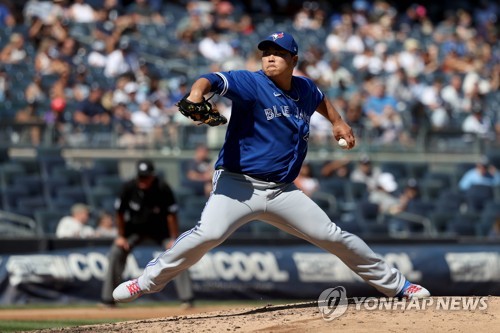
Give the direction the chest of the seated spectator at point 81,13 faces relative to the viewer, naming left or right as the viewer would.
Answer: facing the viewer

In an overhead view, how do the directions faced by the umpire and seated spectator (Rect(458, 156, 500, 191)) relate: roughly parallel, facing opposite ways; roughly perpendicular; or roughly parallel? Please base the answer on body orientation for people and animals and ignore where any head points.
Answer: roughly parallel

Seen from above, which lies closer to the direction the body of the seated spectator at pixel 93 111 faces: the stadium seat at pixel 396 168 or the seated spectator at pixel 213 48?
the stadium seat

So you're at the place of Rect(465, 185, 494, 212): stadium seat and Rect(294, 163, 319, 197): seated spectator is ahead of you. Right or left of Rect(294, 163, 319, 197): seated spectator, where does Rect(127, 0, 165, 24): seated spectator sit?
right

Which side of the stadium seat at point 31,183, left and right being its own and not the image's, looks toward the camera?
front

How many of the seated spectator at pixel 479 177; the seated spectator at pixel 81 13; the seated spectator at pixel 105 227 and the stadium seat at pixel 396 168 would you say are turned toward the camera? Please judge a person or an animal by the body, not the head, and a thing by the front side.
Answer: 4

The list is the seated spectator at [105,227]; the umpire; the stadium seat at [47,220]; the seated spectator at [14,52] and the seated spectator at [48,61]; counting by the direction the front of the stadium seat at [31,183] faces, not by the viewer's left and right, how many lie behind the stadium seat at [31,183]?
2

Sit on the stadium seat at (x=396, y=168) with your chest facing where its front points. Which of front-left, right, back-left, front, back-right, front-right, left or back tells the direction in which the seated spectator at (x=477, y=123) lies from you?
back-left

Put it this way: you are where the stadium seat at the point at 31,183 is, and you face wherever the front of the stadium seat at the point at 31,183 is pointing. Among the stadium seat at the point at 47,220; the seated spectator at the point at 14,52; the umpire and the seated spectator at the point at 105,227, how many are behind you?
1

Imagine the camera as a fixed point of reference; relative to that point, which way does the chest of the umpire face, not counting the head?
toward the camera

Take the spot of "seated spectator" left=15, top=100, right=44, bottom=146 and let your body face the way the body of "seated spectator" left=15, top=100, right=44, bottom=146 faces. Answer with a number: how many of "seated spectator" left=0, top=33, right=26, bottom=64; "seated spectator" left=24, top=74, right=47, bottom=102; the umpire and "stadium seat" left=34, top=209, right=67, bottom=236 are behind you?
2

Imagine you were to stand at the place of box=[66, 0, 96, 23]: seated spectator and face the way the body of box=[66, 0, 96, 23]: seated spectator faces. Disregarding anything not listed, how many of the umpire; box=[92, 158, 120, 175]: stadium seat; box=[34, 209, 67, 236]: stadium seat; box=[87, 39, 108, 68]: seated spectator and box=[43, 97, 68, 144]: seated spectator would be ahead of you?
5

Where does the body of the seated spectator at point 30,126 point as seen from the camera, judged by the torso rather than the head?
toward the camera

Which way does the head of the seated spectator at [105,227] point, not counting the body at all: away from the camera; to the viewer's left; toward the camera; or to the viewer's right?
toward the camera

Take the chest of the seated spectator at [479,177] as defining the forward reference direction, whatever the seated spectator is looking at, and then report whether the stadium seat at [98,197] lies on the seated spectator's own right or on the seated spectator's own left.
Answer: on the seated spectator's own right

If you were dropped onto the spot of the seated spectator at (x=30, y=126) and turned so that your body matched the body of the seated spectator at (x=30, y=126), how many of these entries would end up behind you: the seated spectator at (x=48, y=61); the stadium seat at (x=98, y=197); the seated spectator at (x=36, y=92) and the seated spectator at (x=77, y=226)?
2

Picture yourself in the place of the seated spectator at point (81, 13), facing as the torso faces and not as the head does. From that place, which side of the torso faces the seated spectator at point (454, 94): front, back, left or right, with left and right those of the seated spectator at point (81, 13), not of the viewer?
left

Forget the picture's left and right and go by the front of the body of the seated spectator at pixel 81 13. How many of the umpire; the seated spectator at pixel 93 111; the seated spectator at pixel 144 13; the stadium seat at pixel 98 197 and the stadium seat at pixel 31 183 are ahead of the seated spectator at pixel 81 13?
4
